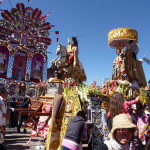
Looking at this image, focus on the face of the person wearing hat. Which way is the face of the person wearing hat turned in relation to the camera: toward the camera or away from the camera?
toward the camera

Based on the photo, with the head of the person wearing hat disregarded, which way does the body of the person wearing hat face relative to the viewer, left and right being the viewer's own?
facing the viewer and to the right of the viewer

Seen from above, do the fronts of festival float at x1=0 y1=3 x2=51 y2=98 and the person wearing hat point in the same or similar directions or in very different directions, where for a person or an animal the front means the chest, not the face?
same or similar directions

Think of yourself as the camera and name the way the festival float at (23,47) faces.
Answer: facing the viewer

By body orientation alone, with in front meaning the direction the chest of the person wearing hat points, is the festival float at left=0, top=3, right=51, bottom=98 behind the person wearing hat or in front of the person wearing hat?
behind

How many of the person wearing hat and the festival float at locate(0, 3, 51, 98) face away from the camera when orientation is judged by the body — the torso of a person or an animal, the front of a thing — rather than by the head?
0

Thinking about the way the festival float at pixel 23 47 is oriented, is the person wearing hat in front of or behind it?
in front
